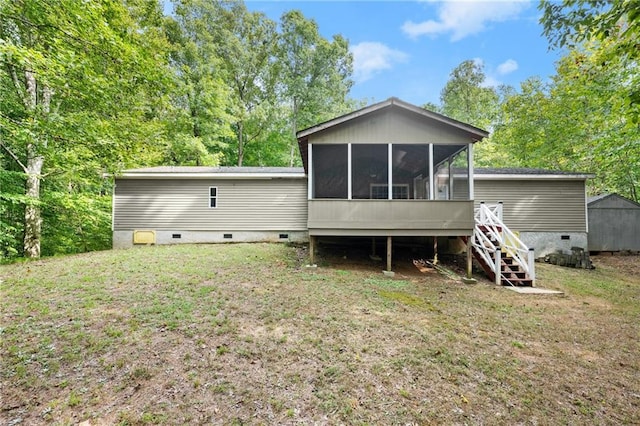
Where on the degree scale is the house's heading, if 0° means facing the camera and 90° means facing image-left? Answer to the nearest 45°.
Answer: approximately 0°

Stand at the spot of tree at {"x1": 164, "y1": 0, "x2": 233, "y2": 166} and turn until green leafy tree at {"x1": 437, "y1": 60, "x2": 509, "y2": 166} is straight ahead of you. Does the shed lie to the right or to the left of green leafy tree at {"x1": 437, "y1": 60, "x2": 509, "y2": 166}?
right

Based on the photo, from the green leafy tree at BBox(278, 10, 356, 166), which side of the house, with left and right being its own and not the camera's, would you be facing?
back

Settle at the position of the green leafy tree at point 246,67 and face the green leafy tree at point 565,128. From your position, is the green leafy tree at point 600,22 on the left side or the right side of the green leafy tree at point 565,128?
right

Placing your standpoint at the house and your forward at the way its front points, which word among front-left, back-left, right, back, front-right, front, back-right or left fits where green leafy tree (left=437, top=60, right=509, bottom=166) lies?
back-left

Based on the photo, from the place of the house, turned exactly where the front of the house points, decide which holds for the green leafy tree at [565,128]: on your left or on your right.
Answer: on your left

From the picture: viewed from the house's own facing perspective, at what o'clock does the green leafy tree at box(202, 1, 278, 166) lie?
The green leafy tree is roughly at 5 o'clock from the house.
